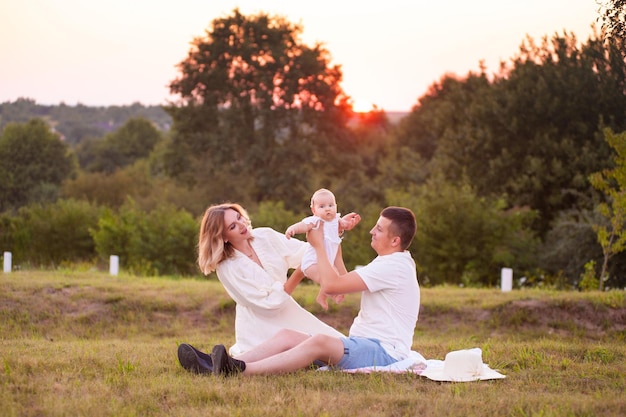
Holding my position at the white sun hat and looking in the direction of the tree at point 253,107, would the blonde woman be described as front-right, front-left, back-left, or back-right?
front-left

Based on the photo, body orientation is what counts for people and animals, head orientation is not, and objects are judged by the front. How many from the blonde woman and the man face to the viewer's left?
1

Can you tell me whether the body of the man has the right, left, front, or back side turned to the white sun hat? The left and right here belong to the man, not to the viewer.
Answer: back

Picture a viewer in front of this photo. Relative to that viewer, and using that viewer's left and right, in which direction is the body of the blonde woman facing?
facing the viewer and to the right of the viewer

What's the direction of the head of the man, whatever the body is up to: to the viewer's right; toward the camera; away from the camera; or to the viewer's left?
to the viewer's left

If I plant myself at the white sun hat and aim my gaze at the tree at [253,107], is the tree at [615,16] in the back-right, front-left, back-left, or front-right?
front-right

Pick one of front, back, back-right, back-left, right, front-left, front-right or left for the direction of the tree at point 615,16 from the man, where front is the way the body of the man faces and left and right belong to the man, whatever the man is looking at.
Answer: back-right

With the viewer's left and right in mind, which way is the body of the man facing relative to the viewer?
facing to the left of the viewer

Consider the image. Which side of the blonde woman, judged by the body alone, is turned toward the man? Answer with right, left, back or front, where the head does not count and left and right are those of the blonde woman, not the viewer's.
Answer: front
